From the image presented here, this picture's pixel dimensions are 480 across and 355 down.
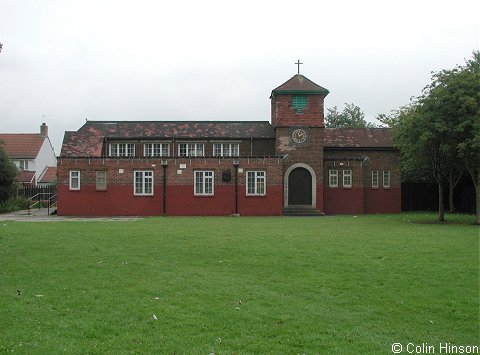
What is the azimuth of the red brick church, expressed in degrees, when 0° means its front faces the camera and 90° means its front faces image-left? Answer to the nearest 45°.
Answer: approximately 0°

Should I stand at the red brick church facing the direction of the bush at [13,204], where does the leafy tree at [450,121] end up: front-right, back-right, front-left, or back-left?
back-left

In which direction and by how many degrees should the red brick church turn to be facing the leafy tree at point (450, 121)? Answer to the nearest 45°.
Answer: approximately 45° to its left

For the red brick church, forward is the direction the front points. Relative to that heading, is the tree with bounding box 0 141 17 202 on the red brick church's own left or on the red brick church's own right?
on the red brick church's own right

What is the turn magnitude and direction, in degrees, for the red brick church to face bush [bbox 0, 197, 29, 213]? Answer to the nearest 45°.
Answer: approximately 90° to its right
